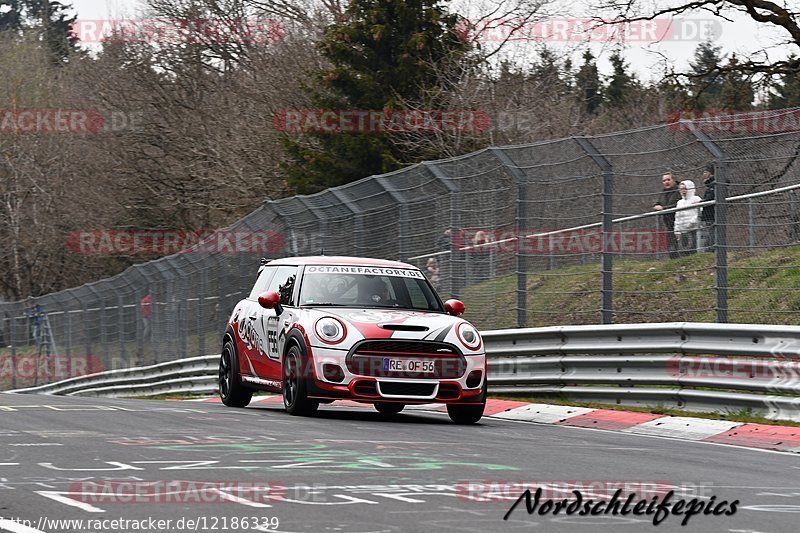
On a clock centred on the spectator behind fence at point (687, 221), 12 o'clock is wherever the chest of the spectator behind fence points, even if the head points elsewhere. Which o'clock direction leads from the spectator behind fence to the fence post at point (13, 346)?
The fence post is roughly at 3 o'clock from the spectator behind fence.

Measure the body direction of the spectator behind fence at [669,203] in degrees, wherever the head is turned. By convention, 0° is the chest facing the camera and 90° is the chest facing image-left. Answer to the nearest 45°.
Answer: approximately 45°

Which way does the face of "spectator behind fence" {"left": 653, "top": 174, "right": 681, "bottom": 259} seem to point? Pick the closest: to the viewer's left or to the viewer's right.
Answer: to the viewer's left

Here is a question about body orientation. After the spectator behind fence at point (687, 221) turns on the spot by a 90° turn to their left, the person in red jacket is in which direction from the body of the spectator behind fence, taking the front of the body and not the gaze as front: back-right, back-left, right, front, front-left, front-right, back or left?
back

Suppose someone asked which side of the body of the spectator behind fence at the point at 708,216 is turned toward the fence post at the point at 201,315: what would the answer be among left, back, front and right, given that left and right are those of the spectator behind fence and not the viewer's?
right

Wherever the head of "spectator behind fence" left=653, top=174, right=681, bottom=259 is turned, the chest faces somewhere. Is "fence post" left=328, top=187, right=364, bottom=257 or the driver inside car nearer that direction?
the driver inside car

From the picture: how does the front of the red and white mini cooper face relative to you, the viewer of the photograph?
facing the viewer and to the right of the viewer

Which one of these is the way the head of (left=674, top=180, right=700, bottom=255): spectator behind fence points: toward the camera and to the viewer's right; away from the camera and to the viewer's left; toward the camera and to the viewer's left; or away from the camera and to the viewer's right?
toward the camera and to the viewer's left

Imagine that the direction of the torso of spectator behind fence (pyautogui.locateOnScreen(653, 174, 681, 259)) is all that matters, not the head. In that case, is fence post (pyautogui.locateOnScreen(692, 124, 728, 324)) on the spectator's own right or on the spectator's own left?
on the spectator's own left

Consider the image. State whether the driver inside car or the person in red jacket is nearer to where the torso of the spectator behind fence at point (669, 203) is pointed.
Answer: the driver inside car

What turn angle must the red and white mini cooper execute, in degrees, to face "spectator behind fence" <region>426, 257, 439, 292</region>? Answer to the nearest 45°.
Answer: approximately 135° to its left

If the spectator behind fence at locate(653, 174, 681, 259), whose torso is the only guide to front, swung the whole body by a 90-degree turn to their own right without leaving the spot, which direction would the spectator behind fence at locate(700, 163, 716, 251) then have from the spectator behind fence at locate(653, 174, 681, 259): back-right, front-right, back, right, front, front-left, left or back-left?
back
